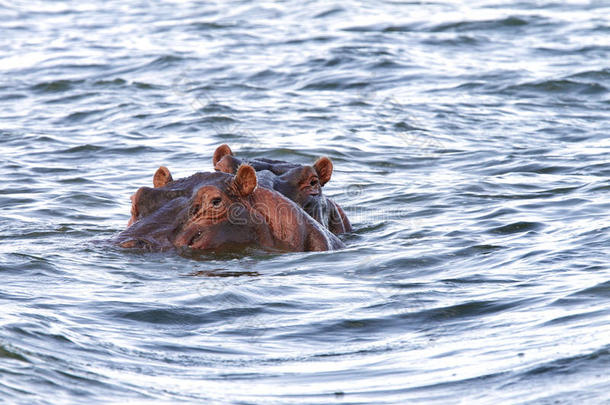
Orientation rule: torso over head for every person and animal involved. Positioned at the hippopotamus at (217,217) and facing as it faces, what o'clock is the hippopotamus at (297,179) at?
the hippopotamus at (297,179) is roughly at 6 o'clock from the hippopotamus at (217,217).

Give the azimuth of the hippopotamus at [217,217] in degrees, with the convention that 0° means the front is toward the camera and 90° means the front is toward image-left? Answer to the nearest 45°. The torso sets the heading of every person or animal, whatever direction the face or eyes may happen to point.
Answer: approximately 45°
